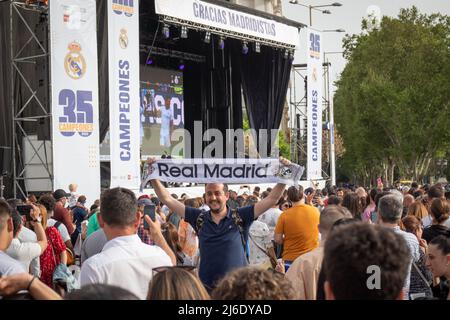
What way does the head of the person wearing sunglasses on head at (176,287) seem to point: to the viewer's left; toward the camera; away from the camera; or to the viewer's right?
away from the camera

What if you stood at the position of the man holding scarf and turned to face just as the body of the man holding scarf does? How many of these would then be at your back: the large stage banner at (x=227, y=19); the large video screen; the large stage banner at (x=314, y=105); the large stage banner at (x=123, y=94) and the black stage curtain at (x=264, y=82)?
5

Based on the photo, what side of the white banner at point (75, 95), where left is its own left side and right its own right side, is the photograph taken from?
front

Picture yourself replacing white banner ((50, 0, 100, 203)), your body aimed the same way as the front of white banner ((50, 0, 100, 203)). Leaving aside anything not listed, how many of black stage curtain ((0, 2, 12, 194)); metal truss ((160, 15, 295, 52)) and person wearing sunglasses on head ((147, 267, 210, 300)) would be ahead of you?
1

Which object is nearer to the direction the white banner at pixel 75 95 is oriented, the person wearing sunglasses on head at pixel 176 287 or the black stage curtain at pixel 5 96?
the person wearing sunglasses on head

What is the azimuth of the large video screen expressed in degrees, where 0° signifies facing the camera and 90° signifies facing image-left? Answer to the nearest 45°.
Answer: approximately 315°

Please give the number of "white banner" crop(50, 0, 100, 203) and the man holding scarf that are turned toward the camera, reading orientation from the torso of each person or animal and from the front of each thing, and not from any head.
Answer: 2

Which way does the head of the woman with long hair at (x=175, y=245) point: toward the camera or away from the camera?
away from the camera

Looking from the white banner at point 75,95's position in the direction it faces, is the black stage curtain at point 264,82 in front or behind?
behind

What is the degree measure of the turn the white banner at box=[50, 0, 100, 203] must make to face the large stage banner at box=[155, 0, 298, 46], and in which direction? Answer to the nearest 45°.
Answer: approximately 135° to its left

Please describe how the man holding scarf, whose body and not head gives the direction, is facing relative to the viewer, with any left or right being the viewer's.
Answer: facing the viewer

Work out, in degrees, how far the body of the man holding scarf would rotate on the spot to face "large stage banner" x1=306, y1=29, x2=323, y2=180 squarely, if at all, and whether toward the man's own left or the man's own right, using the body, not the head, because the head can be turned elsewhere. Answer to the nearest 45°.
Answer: approximately 180°

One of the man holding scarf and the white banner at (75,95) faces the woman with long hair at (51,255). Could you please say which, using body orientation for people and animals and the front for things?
the white banner

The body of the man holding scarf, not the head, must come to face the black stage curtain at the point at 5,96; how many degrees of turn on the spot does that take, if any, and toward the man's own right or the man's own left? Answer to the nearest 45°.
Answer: approximately 135° to the man's own right

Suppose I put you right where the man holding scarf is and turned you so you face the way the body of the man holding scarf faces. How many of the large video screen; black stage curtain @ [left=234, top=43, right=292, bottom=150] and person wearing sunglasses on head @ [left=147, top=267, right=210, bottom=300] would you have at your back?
2

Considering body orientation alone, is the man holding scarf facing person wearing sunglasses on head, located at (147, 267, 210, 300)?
yes
